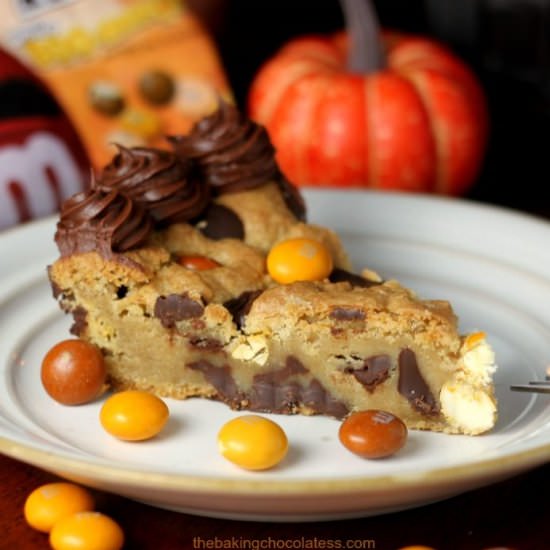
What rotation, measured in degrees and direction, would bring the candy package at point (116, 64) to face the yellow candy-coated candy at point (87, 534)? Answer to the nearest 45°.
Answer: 0° — it already faces it

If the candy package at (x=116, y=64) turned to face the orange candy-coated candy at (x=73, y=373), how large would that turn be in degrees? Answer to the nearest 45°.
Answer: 0° — it already faces it

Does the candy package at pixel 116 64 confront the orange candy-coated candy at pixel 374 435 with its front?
yes

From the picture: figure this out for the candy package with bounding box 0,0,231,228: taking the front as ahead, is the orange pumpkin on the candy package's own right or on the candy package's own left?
on the candy package's own left

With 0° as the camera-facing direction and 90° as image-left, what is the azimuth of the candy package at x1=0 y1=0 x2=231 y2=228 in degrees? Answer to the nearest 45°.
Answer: approximately 0°

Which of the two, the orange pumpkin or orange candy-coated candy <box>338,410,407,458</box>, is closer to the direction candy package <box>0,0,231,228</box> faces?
the orange candy-coated candy

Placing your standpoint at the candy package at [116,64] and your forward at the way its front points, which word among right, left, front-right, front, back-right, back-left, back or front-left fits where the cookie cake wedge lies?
front

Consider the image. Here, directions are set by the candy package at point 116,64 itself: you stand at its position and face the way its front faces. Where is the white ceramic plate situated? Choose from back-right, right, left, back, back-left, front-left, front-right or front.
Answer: front

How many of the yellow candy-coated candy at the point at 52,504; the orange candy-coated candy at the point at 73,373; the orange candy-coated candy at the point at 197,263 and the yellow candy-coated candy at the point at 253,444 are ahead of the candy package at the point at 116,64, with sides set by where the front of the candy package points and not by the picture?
4

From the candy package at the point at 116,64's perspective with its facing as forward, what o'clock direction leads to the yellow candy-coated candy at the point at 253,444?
The yellow candy-coated candy is roughly at 12 o'clock from the candy package.

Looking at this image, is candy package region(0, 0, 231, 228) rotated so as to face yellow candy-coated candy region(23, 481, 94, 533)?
yes
